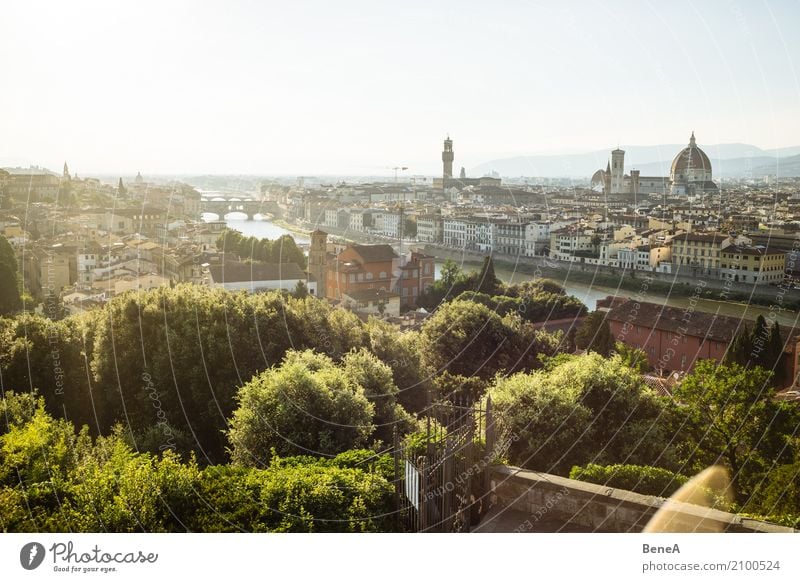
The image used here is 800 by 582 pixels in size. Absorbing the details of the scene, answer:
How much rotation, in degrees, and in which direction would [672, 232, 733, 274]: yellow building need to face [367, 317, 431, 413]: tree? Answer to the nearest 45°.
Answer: approximately 45° to its right

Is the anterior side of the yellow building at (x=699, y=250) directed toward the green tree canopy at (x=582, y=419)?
yes

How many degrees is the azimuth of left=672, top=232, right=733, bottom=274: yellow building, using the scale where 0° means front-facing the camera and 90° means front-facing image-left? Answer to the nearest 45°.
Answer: approximately 0°

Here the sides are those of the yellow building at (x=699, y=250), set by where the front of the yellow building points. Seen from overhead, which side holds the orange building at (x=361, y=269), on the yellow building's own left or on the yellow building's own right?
on the yellow building's own right

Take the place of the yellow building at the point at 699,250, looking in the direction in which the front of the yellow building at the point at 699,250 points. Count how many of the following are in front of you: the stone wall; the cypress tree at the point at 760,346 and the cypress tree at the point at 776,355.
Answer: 3

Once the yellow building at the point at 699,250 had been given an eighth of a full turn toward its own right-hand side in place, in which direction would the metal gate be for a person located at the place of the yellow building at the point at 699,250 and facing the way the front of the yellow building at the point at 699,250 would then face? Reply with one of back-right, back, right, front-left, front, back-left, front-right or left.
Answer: front-left

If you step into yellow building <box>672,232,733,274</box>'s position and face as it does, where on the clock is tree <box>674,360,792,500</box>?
The tree is roughly at 12 o'clock from the yellow building.

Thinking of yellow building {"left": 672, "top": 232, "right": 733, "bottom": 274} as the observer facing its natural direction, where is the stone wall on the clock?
The stone wall is roughly at 12 o'clock from the yellow building.

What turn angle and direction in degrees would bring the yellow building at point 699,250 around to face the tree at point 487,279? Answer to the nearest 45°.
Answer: approximately 90° to its right

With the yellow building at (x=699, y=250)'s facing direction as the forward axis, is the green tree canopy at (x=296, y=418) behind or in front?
in front

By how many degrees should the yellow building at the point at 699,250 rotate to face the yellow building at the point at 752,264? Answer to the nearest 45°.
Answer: approximately 45° to its left

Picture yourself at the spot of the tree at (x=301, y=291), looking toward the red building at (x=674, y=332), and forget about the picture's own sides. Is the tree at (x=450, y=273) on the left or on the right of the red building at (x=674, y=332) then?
left
